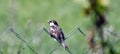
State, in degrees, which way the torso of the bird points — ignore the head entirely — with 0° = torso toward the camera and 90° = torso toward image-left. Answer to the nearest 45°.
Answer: approximately 90°
